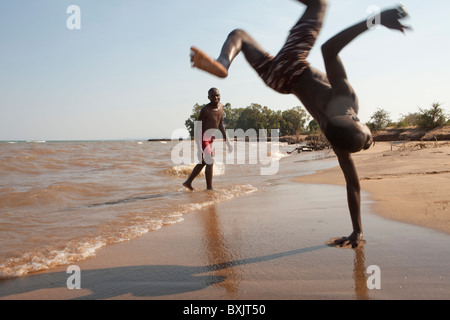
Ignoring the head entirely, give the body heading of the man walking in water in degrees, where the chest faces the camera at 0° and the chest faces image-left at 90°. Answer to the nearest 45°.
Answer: approximately 315°

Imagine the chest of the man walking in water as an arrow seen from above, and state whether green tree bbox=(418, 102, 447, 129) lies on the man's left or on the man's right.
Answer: on the man's left
